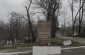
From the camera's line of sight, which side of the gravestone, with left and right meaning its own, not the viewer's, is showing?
front
